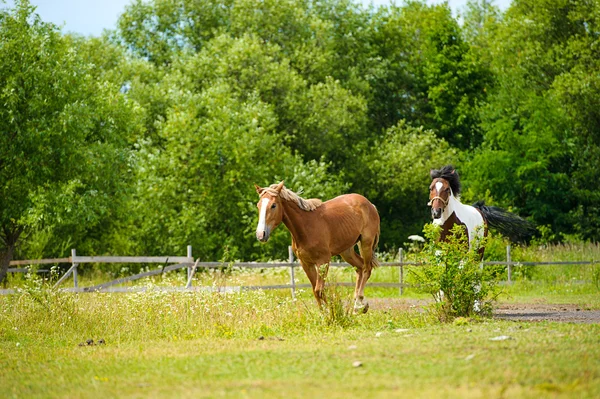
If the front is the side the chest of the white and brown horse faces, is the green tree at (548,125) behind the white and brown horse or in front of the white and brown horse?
behind

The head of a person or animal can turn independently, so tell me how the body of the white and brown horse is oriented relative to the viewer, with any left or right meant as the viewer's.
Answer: facing the viewer and to the left of the viewer

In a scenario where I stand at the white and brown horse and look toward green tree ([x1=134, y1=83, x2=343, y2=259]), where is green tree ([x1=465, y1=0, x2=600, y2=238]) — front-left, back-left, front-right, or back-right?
front-right

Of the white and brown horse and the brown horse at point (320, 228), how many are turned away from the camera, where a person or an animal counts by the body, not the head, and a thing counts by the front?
0

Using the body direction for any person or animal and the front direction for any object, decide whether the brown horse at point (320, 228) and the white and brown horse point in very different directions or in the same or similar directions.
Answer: same or similar directions

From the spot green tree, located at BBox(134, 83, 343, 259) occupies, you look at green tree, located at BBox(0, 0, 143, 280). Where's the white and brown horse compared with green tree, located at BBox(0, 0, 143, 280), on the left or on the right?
left

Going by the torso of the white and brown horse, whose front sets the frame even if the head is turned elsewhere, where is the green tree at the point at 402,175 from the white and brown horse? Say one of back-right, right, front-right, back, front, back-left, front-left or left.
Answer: back-right

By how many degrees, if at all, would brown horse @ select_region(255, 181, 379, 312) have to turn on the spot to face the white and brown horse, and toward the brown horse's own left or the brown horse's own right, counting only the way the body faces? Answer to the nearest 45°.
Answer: approximately 135° to the brown horse's own left

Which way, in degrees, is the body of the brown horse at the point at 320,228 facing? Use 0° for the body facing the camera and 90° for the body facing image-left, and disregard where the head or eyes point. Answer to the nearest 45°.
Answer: approximately 45°

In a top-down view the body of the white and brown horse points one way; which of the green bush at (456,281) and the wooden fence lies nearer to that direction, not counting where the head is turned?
the green bush

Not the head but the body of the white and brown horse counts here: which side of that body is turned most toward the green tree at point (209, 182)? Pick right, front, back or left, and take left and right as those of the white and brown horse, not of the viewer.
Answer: right

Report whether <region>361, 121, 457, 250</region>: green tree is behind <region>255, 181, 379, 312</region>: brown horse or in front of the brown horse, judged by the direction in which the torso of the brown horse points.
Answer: behind
